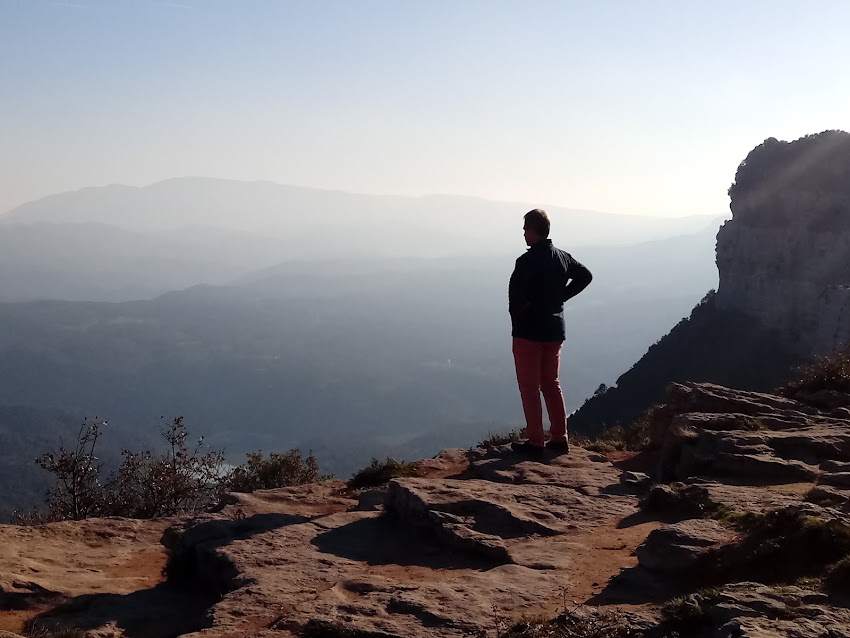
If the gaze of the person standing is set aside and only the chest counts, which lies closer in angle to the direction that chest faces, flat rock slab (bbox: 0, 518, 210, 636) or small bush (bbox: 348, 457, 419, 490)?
the small bush

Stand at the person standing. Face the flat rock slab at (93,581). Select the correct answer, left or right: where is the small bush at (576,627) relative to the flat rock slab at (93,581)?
left

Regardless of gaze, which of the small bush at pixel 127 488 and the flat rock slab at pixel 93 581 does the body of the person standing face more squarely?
the small bush

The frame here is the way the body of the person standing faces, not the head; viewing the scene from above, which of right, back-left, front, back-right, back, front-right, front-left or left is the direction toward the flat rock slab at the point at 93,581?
left

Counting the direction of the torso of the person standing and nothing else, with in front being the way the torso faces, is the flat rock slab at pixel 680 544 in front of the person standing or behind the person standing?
behind

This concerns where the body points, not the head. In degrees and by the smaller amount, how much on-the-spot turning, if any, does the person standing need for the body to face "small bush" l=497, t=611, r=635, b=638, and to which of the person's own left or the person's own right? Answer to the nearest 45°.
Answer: approximately 135° to the person's own left

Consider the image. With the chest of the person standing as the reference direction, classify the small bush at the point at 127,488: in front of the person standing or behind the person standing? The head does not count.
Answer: in front

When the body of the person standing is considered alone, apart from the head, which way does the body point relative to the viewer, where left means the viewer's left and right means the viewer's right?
facing away from the viewer and to the left of the viewer

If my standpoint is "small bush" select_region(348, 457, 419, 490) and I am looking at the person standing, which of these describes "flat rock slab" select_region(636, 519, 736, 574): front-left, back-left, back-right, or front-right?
front-right
